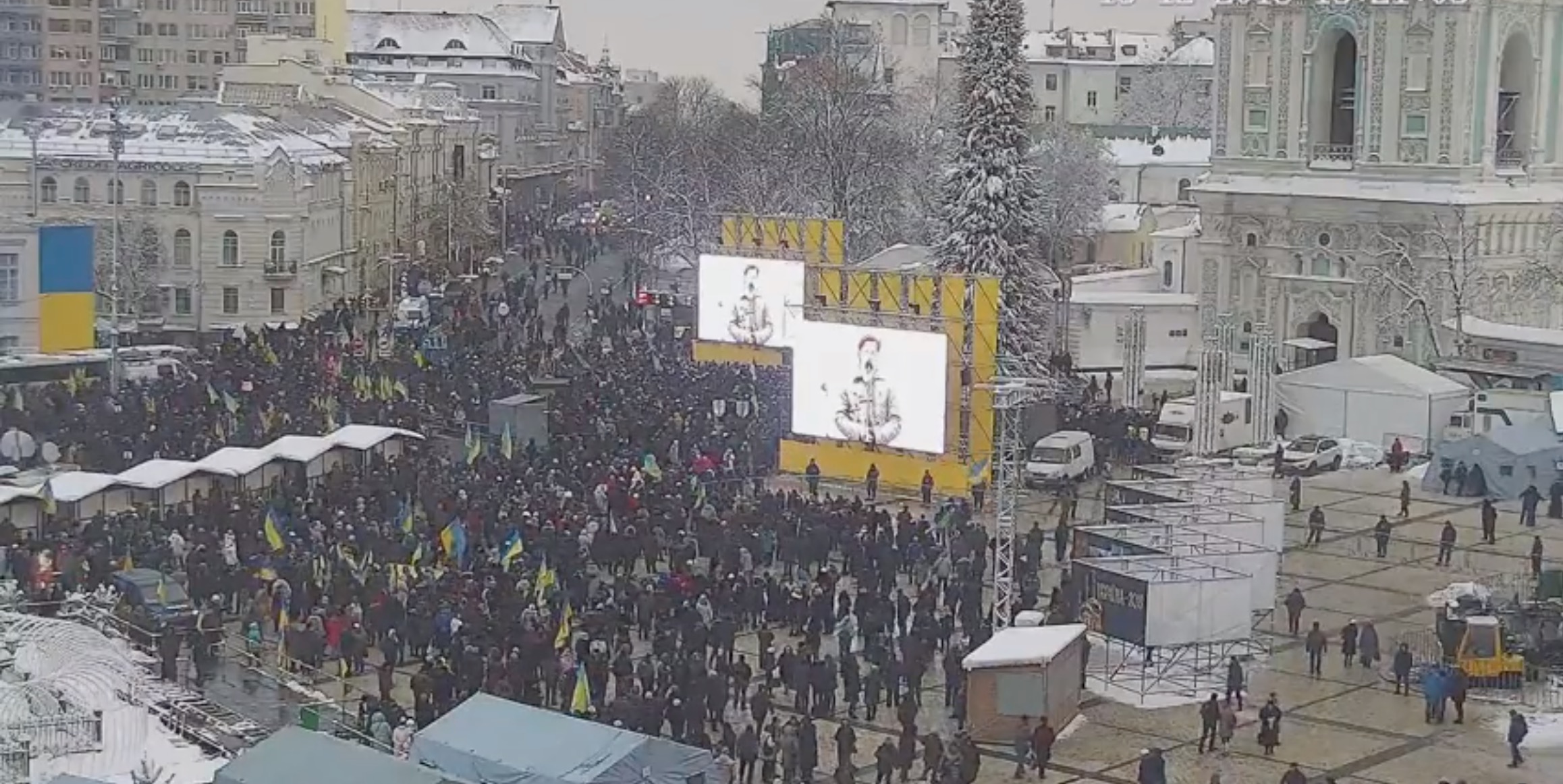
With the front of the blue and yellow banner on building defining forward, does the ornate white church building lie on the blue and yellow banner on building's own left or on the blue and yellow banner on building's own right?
on the blue and yellow banner on building's own left

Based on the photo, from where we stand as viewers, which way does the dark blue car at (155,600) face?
facing the viewer and to the right of the viewer

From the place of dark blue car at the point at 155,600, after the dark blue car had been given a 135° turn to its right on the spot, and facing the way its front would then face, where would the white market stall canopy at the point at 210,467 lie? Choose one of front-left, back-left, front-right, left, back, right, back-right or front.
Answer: right

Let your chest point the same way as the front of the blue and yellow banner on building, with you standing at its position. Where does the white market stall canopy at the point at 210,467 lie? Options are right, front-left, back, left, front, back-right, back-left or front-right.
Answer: front

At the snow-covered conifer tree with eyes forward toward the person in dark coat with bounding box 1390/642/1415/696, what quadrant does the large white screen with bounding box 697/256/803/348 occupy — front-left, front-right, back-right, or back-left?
back-right

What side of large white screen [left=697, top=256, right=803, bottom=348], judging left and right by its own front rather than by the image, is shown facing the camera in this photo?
front

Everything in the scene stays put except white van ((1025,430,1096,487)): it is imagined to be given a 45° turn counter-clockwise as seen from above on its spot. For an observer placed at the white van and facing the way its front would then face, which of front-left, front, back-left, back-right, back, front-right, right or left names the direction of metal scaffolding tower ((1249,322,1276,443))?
back-left

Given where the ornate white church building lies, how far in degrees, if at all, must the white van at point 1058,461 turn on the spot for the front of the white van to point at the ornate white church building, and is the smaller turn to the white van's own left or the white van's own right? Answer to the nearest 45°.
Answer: approximately 180°

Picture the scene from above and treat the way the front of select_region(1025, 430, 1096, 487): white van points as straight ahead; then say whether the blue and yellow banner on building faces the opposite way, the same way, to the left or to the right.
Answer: to the left

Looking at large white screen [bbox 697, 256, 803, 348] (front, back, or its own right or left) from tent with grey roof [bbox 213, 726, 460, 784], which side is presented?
front

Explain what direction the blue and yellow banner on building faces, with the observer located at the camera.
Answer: facing the viewer

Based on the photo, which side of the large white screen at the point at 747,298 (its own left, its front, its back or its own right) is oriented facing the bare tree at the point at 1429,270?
left

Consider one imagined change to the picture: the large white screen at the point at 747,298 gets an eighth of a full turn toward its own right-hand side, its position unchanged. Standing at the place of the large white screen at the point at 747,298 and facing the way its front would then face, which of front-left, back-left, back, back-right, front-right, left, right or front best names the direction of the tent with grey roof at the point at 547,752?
front-left

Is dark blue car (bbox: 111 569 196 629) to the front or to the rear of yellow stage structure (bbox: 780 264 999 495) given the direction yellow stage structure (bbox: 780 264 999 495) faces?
to the front

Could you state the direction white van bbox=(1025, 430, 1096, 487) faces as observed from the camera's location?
facing the viewer and to the left of the viewer

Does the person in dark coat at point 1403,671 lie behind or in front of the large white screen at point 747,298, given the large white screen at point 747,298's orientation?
in front

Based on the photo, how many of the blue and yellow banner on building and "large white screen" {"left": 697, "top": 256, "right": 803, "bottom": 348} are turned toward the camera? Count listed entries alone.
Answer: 2
